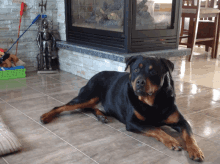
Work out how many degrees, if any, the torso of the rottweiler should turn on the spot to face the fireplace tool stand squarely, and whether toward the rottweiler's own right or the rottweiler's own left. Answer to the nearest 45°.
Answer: approximately 180°

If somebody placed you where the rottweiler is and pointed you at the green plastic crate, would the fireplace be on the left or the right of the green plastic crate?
right

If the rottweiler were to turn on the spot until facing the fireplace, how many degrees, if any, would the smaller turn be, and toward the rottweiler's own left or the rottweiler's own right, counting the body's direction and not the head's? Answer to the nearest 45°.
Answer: approximately 135° to the rottweiler's own left

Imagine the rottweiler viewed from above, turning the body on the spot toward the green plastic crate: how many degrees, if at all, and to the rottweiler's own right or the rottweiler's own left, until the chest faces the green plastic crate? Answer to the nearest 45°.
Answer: approximately 180°
